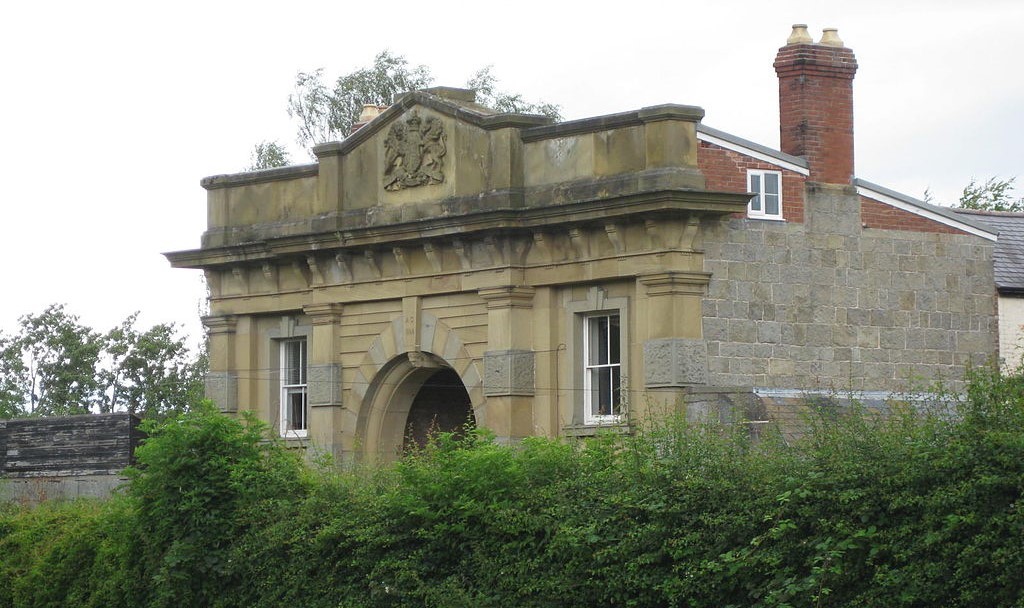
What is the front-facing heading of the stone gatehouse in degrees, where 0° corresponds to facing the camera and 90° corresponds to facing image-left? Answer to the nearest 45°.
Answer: approximately 45°

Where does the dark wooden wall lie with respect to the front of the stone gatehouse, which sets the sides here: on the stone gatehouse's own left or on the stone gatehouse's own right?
on the stone gatehouse's own right

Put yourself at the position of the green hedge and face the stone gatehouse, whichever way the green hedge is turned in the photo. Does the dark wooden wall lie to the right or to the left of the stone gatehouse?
left
